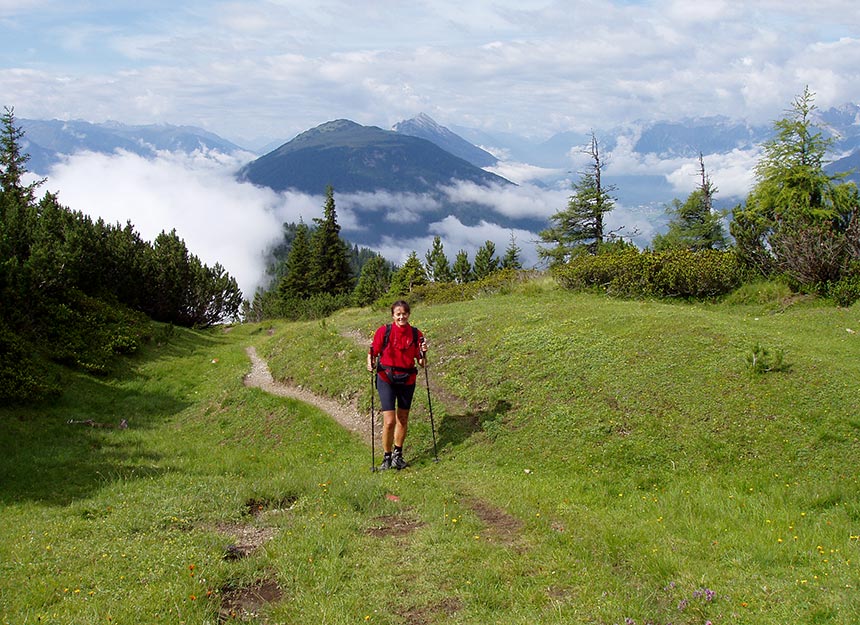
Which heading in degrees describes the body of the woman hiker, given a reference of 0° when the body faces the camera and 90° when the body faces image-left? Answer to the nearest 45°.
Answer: approximately 0°

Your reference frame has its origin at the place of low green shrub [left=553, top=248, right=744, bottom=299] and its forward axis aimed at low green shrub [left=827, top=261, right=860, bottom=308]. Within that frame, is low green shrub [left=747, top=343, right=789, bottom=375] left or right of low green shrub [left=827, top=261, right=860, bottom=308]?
right

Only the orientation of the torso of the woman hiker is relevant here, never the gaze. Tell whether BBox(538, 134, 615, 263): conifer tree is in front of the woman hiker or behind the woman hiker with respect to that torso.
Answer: behind

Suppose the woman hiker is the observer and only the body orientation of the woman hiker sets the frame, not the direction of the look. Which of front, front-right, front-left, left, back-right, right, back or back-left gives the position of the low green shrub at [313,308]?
back

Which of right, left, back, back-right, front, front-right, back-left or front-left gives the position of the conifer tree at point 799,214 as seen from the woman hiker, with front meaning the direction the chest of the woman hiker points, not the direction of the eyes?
back-left

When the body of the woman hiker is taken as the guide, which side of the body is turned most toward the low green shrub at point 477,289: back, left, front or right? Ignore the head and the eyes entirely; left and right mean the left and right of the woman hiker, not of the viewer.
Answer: back
